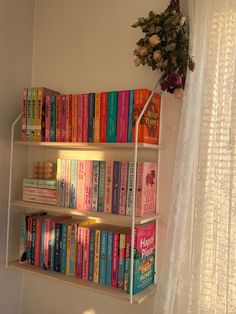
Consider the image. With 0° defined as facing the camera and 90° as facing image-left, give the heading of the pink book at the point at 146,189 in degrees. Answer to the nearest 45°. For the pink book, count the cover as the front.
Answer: approximately 315°
